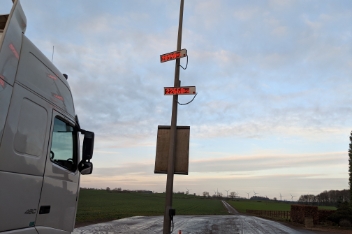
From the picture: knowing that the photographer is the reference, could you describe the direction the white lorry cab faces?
facing away from the viewer and to the right of the viewer
